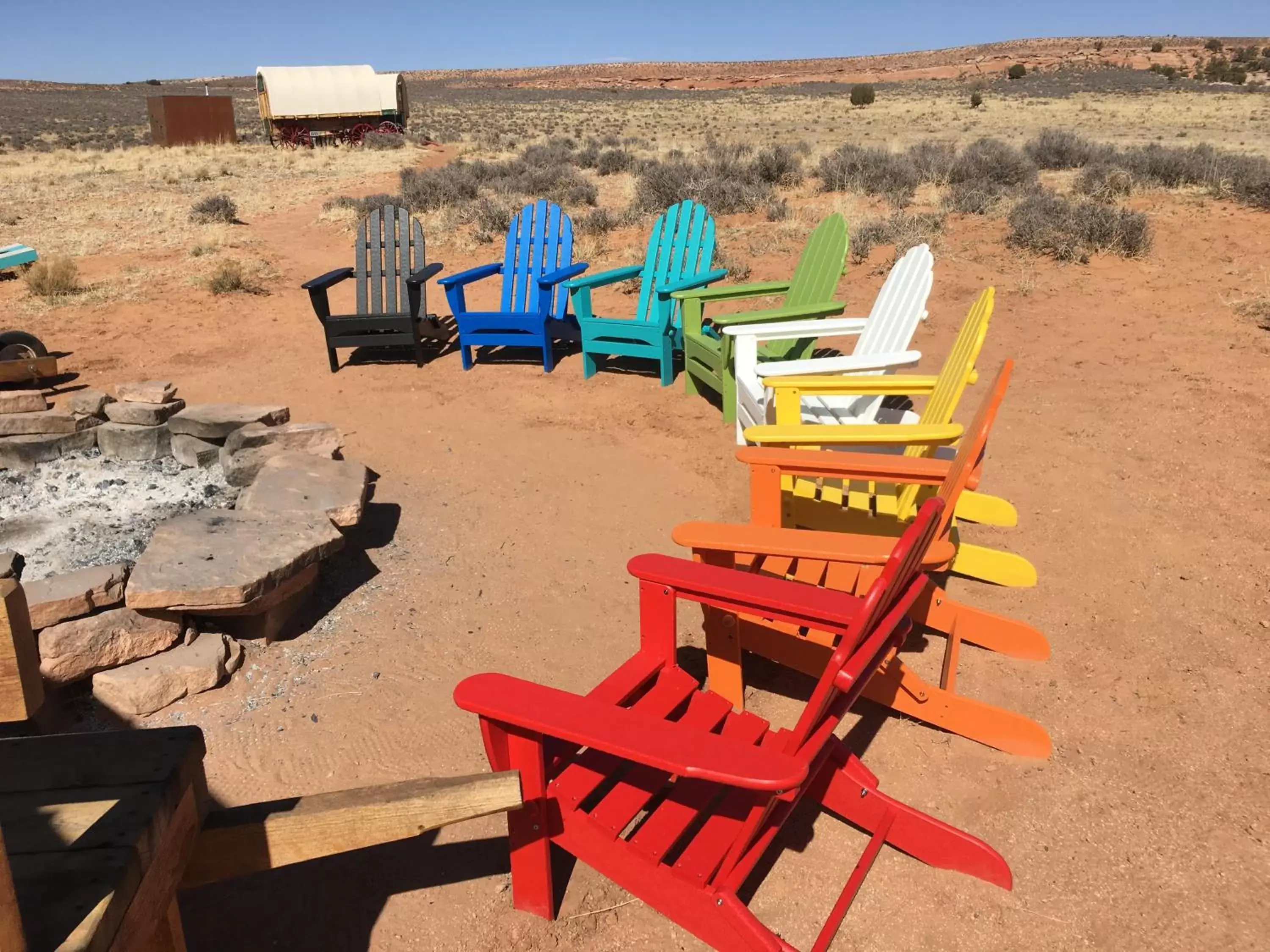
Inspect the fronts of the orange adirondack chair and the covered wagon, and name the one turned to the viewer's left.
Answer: the orange adirondack chair

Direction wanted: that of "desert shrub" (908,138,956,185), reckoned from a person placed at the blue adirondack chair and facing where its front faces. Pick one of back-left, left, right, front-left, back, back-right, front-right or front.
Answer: back

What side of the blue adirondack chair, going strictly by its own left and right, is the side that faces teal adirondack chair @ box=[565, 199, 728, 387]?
left

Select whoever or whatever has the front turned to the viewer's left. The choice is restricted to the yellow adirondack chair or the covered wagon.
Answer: the yellow adirondack chair

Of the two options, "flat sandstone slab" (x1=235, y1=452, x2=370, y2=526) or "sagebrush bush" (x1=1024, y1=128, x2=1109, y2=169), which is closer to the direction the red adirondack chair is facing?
the flat sandstone slab

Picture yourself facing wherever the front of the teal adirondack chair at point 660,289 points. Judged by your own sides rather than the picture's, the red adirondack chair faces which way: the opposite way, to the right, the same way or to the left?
to the right

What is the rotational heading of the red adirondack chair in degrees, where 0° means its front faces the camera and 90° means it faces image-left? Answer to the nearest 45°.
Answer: approximately 135°

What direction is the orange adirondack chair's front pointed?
to the viewer's left

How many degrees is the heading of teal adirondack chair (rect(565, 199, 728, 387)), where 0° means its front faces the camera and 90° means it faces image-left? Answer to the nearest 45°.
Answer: approximately 45°

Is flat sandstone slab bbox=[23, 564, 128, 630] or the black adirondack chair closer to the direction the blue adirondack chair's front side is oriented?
the flat sandstone slab

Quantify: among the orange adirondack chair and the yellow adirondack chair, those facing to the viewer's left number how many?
2

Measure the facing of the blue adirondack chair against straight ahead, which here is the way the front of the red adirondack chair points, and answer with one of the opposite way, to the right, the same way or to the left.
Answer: to the left

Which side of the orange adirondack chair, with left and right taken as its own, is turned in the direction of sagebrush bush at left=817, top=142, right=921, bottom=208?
right

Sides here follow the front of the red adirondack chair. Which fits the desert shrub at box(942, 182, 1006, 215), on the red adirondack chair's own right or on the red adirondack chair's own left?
on the red adirondack chair's own right

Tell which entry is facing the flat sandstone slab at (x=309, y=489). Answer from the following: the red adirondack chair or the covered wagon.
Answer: the red adirondack chair

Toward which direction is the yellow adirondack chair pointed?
to the viewer's left

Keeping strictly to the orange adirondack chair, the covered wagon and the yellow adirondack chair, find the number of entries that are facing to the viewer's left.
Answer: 2
